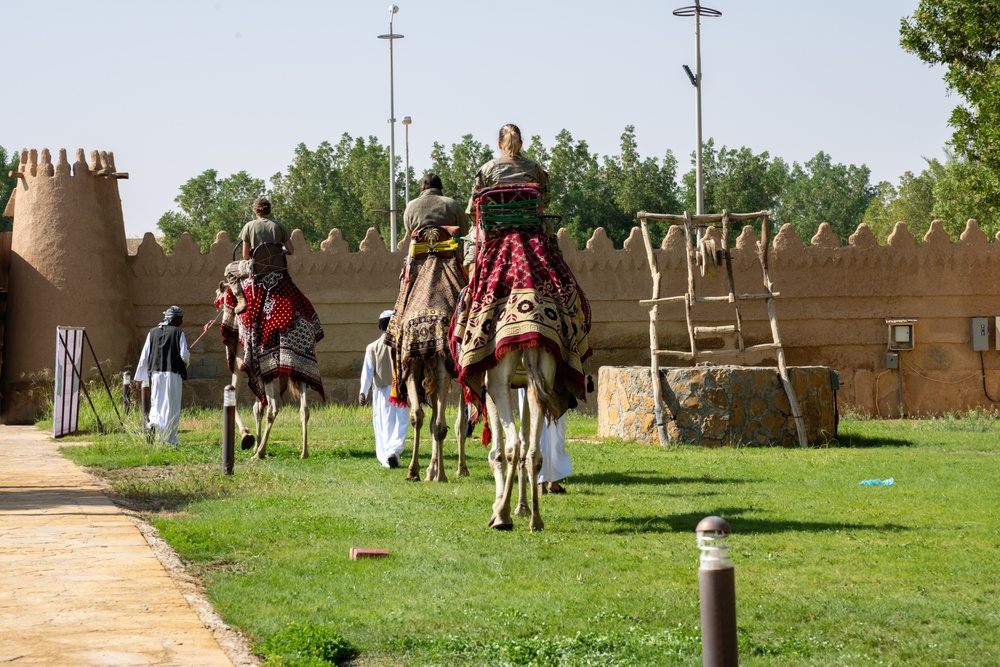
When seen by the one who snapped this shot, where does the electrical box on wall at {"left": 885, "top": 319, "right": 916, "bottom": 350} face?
facing the viewer

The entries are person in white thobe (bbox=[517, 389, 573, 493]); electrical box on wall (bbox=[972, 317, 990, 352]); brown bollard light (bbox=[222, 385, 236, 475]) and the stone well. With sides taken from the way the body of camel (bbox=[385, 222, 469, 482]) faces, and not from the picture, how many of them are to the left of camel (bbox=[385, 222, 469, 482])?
1

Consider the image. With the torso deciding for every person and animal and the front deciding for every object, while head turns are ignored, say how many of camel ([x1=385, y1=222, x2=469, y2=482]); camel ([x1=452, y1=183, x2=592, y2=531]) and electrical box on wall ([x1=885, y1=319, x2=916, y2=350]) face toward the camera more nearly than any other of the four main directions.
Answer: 1

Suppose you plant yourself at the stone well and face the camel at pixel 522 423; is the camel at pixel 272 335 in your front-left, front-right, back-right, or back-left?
front-right

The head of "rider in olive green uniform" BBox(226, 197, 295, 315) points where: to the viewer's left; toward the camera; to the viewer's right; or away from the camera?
away from the camera

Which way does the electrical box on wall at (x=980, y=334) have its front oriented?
toward the camera

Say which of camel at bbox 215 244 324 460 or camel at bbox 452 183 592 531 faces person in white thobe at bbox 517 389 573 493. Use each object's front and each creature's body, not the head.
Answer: camel at bbox 452 183 592 531

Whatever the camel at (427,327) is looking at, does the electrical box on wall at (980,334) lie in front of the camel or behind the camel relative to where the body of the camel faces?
in front

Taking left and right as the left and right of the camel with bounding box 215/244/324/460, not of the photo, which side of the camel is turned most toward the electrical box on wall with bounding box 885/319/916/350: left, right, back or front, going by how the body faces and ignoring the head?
right

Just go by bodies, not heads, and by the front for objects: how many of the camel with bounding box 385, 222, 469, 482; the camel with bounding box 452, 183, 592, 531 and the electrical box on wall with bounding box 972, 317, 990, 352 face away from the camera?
2

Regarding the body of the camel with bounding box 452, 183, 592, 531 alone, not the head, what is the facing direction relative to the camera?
away from the camera

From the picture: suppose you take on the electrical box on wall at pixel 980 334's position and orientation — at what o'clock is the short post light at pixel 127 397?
The short post light is roughly at 2 o'clock from the electrical box on wall.

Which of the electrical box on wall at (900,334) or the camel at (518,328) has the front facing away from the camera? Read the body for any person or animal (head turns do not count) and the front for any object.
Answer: the camel

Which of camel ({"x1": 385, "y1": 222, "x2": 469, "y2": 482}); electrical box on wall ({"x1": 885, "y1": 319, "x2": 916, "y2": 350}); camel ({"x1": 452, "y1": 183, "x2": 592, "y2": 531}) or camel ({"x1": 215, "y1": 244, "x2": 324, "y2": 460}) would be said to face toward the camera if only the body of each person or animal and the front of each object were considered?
the electrical box on wall

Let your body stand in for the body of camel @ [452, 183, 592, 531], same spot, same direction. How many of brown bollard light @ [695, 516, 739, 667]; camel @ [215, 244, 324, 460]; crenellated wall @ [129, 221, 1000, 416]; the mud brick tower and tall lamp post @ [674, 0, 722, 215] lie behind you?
1

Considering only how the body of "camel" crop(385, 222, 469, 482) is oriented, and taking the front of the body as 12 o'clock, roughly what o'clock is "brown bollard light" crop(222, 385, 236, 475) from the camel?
The brown bollard light is roughly at 9 o'clock from the camel.

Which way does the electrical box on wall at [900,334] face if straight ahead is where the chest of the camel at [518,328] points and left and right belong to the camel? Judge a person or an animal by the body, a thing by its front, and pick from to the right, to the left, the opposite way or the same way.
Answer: the opposite way

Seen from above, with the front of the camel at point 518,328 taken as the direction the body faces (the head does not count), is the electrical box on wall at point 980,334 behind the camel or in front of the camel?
in front

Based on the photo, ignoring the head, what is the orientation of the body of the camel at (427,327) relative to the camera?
away from the camera

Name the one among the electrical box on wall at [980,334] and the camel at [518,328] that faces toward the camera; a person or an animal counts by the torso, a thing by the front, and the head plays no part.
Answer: the electrical box on wall

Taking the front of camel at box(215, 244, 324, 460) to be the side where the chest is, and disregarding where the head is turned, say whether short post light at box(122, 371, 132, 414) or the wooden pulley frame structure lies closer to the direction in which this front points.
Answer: the short post light

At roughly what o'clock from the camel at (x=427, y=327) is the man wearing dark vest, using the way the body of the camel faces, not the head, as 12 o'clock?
The man wearing dark vest is roughly at 11 o'clock from the camel.
